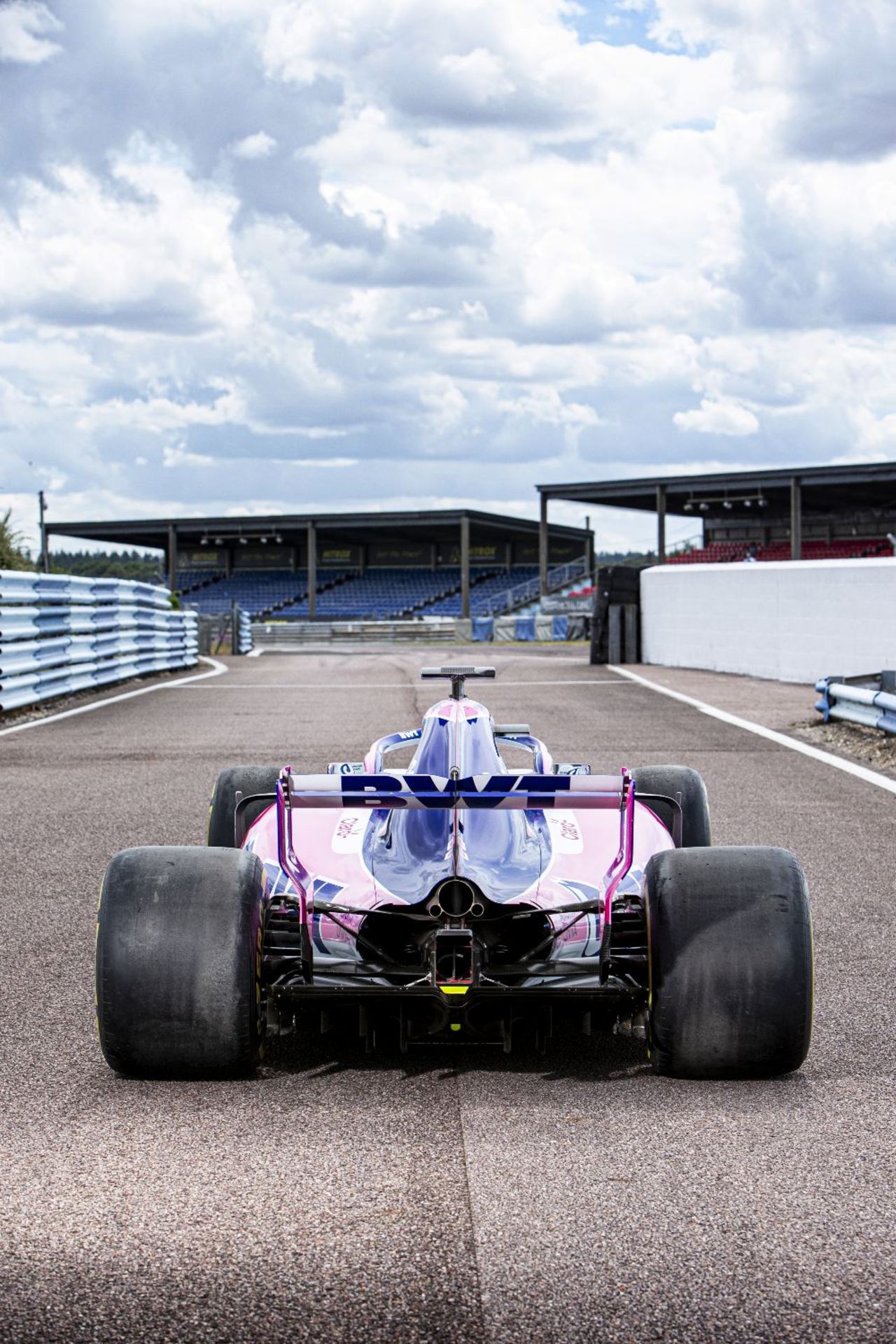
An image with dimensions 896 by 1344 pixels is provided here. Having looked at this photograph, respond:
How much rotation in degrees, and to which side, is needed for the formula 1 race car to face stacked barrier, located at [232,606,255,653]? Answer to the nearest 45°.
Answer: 0° — it already faces it

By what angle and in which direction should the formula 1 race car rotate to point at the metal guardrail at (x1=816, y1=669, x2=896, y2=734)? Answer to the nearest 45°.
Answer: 0° — it already faces it

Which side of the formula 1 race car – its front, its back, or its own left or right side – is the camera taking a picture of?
back

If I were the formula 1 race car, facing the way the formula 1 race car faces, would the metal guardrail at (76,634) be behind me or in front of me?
in front

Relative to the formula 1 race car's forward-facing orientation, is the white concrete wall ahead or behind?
ahead
